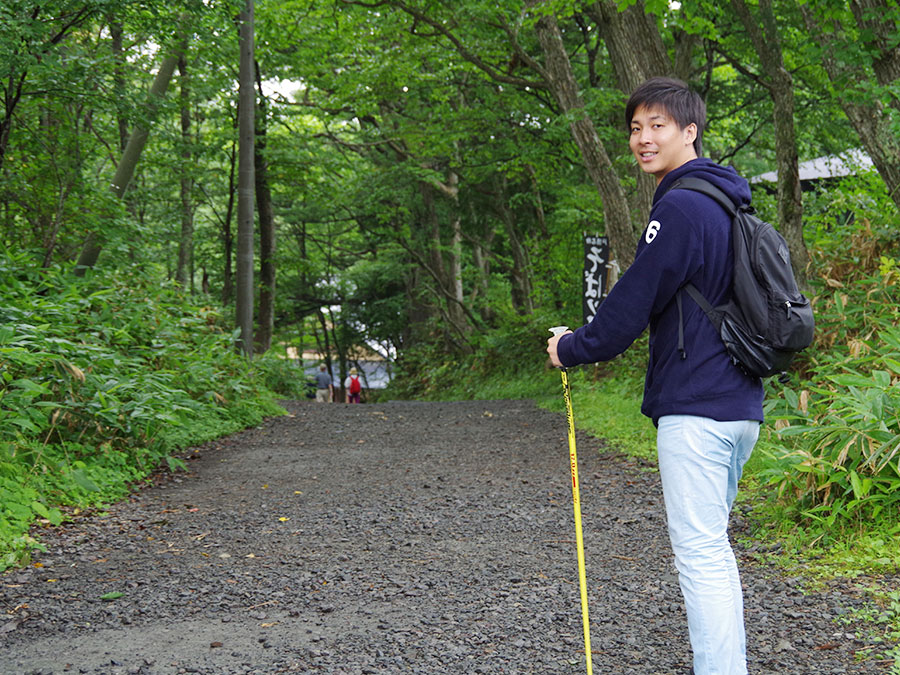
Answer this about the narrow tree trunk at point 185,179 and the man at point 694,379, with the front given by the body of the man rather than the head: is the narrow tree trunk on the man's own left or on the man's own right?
on the man's own right

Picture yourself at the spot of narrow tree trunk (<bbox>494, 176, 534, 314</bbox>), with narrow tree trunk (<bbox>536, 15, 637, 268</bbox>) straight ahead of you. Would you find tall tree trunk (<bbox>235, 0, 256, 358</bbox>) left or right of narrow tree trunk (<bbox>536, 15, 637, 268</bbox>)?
right

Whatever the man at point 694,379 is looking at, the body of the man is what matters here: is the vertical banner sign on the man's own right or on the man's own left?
on the man's own right

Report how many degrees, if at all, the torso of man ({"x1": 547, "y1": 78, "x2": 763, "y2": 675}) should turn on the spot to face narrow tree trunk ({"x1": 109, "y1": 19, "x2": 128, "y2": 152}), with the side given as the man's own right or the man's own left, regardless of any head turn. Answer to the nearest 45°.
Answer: approximately 45° to the man's own right

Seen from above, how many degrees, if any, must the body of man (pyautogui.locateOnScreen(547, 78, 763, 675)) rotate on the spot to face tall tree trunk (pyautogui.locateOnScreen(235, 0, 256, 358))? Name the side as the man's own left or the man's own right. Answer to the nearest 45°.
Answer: approximately 45° to the man's own right

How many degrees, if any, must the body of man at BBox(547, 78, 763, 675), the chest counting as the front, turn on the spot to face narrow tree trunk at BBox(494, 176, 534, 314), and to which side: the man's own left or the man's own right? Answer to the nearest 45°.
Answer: approximately 90° to the man's own right

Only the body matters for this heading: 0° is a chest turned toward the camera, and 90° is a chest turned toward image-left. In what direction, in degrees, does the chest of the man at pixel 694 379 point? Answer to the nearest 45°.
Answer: approximately 90°

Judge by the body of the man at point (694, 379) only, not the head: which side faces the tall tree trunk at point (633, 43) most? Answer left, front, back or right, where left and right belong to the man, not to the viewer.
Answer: right

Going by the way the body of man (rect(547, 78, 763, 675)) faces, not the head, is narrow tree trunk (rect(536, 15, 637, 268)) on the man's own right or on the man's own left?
on the man's own right

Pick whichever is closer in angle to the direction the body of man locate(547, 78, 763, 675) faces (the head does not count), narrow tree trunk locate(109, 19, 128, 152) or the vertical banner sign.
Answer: the narrow tree trunk
